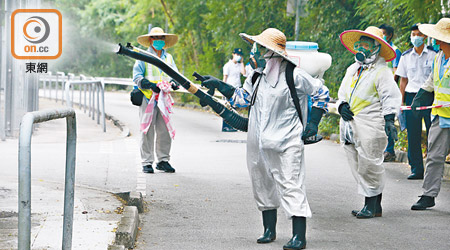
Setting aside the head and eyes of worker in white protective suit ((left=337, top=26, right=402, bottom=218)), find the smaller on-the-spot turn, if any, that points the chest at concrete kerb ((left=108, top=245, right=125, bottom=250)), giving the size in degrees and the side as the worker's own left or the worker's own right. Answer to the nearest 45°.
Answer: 0° — they already face it

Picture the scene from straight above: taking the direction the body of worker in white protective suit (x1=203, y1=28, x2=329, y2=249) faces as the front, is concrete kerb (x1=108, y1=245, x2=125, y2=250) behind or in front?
in front

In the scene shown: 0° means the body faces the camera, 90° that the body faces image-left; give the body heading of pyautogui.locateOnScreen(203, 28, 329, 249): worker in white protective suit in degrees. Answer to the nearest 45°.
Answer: approximately 45°

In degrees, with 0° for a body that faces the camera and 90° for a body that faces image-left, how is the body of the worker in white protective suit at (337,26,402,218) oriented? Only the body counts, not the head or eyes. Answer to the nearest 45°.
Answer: approximately 45°

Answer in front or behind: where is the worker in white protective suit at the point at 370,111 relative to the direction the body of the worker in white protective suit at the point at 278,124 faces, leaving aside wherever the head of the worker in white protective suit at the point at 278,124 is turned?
behind

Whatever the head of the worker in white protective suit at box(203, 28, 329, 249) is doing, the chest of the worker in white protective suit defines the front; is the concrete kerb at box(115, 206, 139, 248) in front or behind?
in front

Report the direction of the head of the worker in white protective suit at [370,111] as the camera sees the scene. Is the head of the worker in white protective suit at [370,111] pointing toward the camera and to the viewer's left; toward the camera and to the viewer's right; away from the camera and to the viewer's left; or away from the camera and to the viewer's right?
toward the camera and to the viewer's left

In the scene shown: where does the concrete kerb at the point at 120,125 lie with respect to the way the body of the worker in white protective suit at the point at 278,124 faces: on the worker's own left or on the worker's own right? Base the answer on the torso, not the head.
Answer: on the worker's own right

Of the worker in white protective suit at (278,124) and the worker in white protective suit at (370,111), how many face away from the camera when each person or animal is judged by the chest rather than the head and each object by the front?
0
